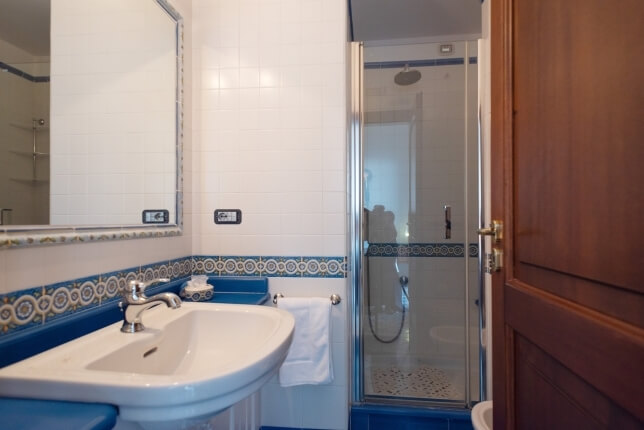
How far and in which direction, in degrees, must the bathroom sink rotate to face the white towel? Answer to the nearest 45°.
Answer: approximately 90° to its left

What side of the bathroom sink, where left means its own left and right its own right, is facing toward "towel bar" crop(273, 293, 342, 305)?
left

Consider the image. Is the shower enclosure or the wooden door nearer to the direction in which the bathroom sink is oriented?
the wooden door

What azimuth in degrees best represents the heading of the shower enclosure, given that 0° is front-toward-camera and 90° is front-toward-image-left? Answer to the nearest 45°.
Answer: approximately 0°

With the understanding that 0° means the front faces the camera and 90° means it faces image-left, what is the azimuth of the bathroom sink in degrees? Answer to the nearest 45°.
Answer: approximately 315°

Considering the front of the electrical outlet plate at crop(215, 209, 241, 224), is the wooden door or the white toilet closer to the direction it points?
the wooden door

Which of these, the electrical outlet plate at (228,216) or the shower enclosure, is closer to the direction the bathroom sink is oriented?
the shower enclosure
